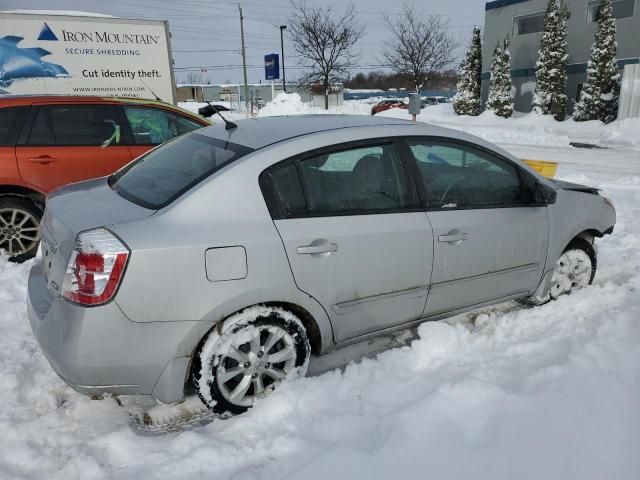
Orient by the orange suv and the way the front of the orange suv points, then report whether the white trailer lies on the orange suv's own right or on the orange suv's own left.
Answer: on the orange suv's own left

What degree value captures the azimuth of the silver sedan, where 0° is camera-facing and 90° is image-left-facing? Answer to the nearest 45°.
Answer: approximately 225°

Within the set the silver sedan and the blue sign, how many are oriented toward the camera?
1

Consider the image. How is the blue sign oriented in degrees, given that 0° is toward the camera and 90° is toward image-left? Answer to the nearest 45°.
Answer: approximately 0°

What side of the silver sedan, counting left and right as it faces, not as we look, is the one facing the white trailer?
left

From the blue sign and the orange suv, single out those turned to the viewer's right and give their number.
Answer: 1

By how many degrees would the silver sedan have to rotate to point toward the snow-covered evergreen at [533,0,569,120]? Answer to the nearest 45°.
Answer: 0° — it already faces it

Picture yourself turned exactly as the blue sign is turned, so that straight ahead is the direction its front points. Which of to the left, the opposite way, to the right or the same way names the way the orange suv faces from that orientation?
to the left

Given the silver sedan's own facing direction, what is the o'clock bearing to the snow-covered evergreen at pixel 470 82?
The snow-covered evergreen is roughly at 11 o'clock from the silver sedan.

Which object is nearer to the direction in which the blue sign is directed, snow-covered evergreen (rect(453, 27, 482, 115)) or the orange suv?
the orange suv

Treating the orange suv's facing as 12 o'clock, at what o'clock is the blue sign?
The blue sign is roughly at 10 o'clock from the orange suv.

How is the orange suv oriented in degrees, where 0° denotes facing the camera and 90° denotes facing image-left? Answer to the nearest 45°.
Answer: approximately 270°

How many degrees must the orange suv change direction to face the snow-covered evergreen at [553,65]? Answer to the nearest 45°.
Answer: approximately 45° to its left
